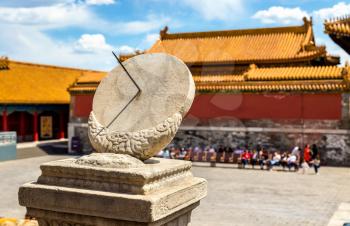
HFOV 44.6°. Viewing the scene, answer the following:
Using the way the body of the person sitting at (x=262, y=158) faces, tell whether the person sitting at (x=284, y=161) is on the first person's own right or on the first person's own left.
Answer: on the first person's own left

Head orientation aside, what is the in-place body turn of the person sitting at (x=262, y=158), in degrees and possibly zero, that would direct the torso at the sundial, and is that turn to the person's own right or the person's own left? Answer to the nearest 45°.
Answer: approximately 45° to the person's own left

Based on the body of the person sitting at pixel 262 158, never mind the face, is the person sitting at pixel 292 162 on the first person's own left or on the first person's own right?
on the first person's own left

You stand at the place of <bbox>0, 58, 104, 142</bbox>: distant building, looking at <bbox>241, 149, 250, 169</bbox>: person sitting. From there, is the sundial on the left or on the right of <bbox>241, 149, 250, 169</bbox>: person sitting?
right

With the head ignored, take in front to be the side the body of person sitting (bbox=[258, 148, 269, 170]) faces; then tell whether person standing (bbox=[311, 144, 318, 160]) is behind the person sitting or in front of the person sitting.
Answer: behind

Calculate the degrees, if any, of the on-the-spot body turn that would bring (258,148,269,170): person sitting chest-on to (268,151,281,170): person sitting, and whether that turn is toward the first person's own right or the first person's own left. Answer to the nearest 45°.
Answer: approximately 90° to the first person's own left

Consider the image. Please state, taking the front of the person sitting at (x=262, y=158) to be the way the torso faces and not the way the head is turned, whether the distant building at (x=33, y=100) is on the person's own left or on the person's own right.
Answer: on the person's own right

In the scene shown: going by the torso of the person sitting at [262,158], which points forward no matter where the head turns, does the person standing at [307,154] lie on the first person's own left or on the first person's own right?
on the first person's own left

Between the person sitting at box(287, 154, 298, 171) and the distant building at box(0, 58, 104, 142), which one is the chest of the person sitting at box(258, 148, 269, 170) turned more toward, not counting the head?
the distant building

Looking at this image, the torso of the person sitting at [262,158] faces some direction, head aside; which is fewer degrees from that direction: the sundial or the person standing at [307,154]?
the sundial

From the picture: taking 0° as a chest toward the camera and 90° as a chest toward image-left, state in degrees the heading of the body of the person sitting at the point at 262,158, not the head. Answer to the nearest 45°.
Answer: approximately 45°
